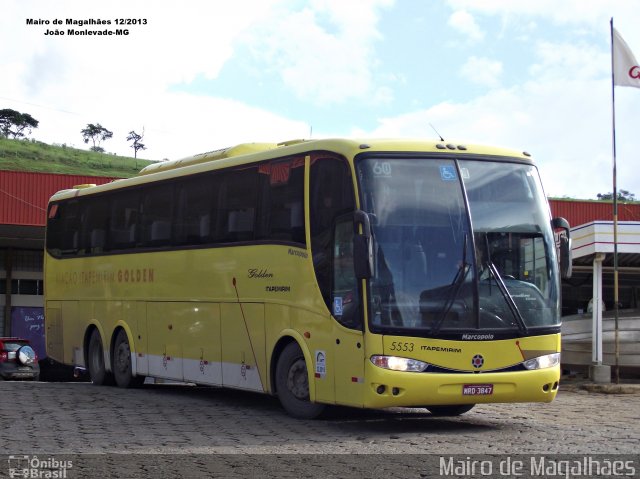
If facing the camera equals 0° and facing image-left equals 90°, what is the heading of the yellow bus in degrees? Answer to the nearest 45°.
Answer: approximately 315°

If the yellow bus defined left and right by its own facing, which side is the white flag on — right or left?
on its left
